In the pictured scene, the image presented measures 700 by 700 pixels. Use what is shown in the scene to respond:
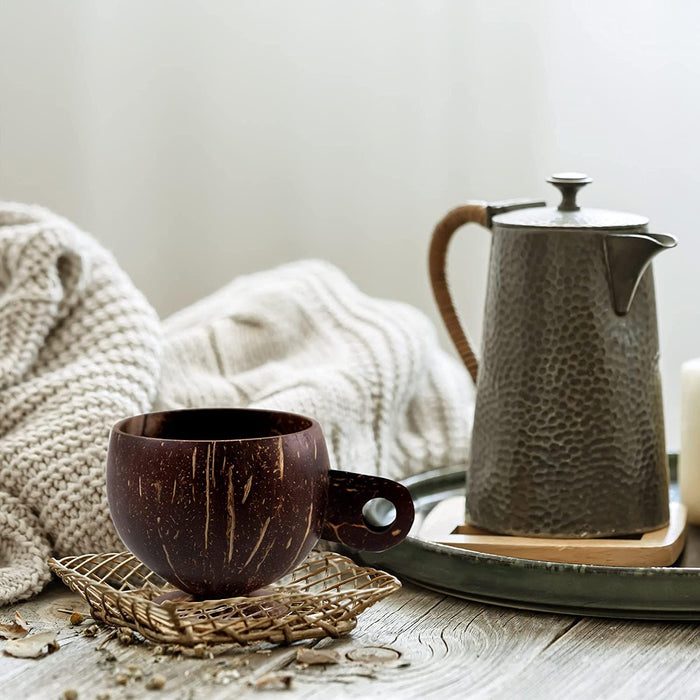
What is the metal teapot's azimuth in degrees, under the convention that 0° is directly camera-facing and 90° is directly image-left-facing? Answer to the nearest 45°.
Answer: approximately 315°
